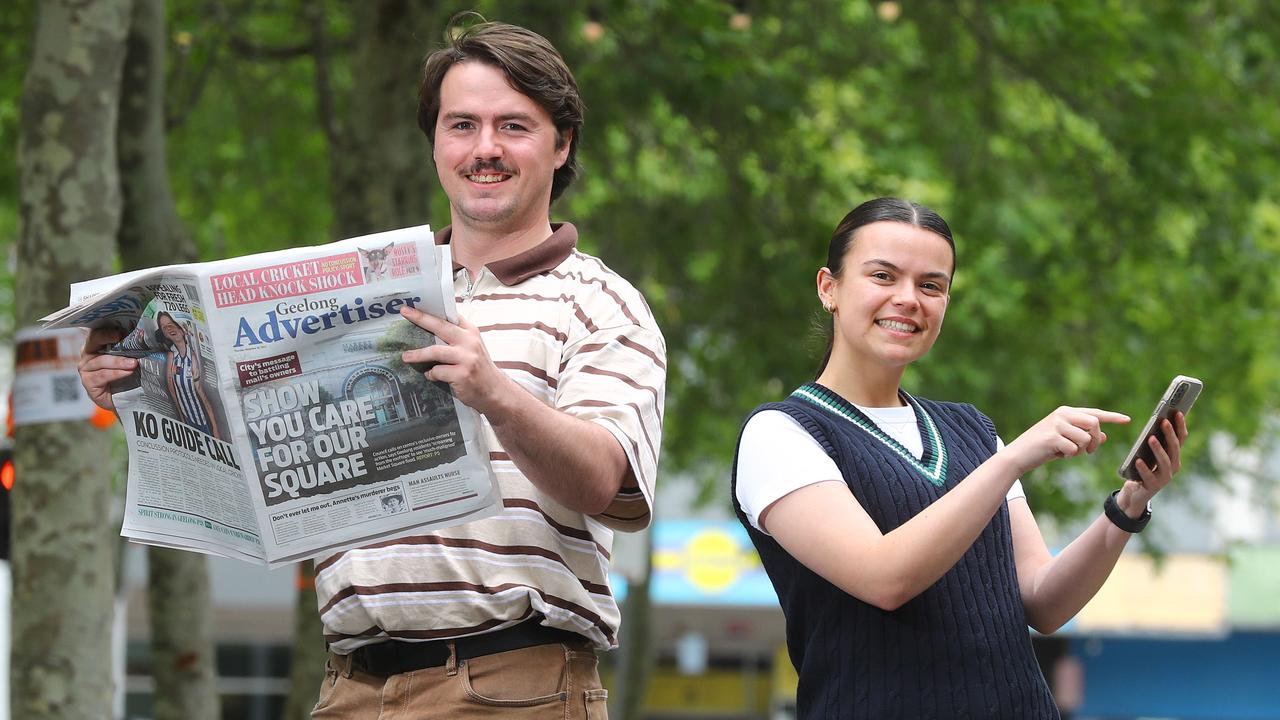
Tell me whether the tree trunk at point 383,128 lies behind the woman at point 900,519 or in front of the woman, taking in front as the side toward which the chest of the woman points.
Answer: behind

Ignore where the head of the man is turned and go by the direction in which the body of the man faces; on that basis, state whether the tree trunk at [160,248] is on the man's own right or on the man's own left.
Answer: on the man's own right

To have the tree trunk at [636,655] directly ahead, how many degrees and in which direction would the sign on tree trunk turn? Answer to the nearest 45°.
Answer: approximately 135° to its left

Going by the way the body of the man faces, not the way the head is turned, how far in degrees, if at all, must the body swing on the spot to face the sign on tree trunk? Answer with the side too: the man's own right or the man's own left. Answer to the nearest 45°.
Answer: approximately 90° to the man's own right

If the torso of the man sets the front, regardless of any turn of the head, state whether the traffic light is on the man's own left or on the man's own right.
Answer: on the man's own right

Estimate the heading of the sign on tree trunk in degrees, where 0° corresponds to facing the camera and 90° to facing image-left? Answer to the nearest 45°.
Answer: approximately 0°

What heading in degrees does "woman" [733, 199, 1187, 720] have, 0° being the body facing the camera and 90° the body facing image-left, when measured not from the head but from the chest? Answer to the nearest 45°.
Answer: approximately 315°
